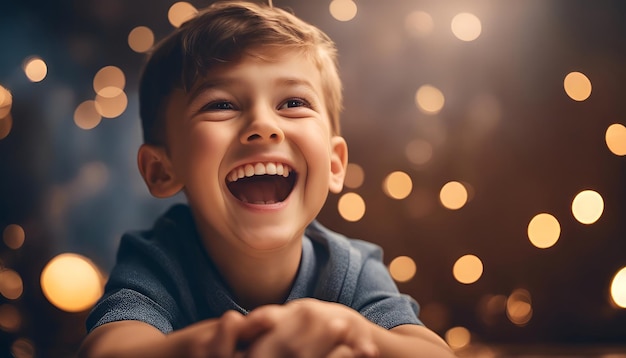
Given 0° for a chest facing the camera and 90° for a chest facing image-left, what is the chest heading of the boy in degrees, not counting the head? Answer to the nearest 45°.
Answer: approximately 0°
